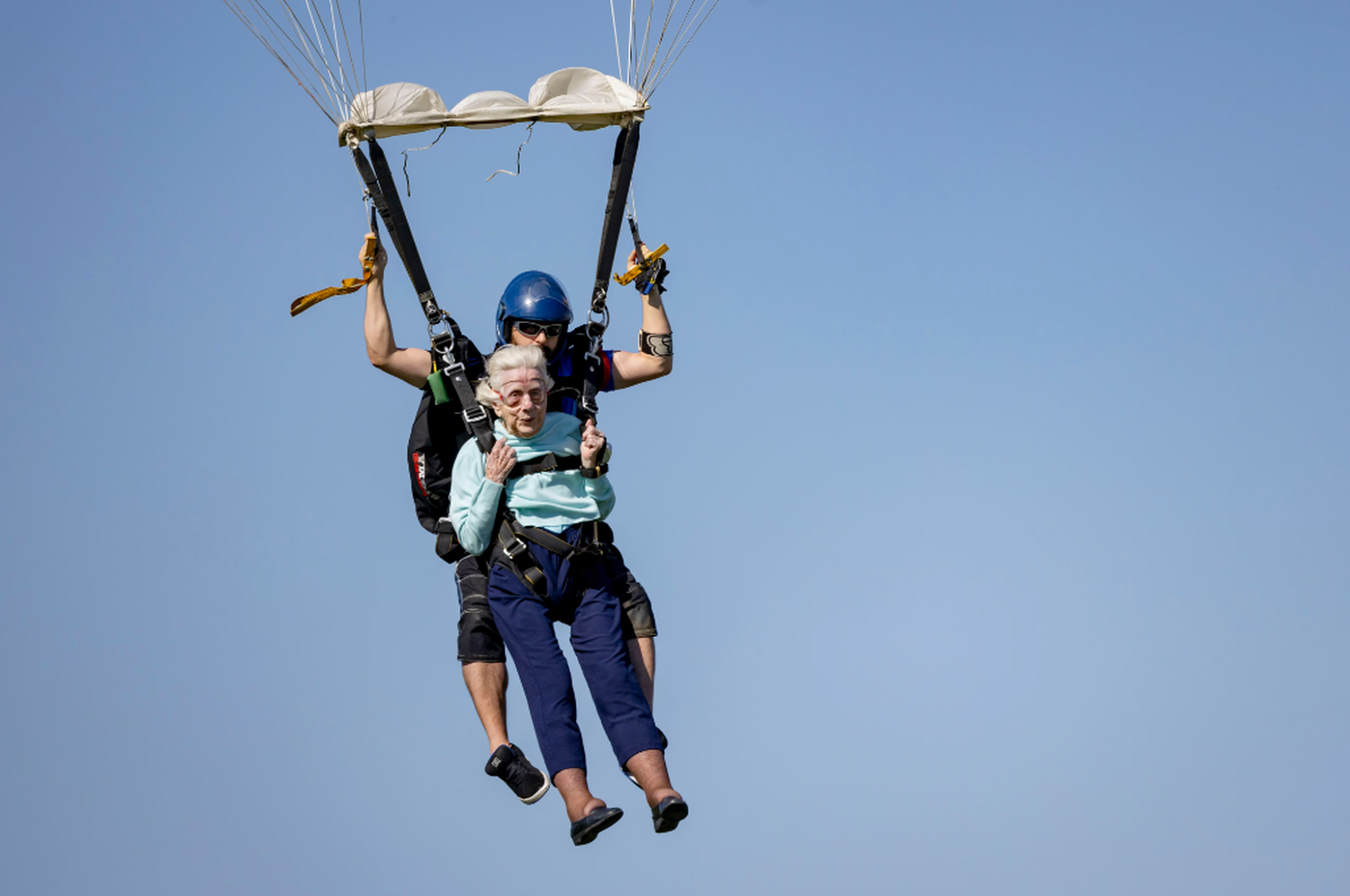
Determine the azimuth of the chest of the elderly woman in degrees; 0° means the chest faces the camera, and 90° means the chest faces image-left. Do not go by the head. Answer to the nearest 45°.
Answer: approximately 315°
